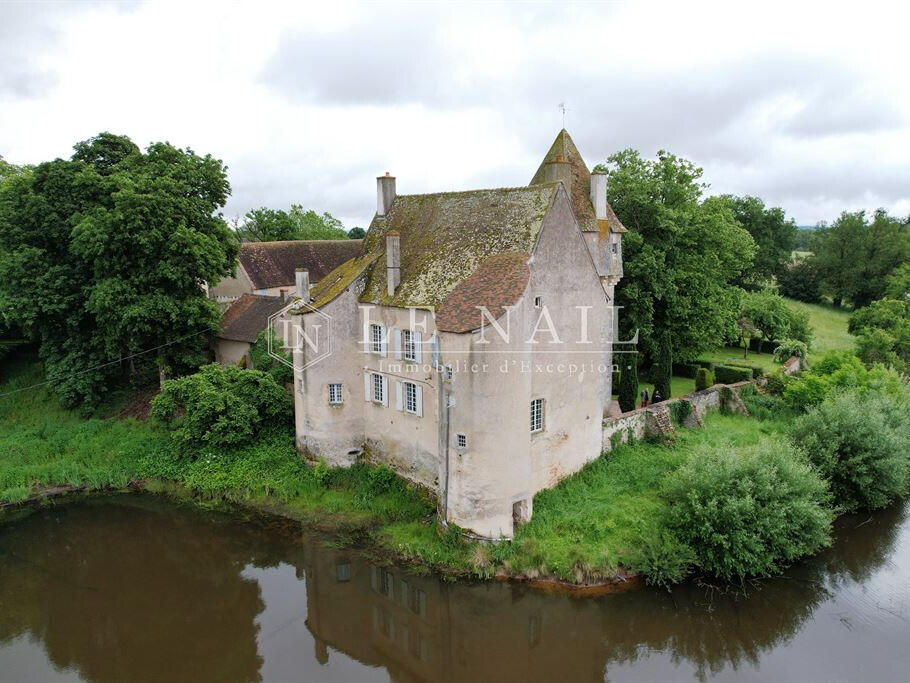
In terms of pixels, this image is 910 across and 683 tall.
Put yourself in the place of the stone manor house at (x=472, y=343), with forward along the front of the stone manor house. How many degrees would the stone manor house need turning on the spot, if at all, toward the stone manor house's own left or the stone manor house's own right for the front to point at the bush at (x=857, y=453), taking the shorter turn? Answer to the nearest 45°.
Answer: approximately 135° to the stone manor house's own left

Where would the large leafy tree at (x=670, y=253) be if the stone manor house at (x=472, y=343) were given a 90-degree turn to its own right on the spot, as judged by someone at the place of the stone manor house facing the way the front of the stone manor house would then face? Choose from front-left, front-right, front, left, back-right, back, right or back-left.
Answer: right

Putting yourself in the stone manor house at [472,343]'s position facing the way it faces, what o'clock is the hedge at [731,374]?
The hedge is roughly at 6 o'clock from the stone manor house.

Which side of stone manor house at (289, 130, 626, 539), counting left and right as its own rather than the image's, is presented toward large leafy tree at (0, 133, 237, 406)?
right

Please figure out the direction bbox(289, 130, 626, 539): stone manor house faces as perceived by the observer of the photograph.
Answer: facing the viewer and to the left of the viewer

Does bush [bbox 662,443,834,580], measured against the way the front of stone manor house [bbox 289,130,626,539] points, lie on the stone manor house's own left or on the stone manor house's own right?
on the stone manor house's own left

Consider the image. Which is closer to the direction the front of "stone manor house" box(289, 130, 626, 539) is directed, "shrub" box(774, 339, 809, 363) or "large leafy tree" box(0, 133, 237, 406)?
the large leafy tree

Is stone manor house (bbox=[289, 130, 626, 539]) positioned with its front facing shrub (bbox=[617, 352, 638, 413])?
no

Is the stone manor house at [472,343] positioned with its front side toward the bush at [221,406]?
no

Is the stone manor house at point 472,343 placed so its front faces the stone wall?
no

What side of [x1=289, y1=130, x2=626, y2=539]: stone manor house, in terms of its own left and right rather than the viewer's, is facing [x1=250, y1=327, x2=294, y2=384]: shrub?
right

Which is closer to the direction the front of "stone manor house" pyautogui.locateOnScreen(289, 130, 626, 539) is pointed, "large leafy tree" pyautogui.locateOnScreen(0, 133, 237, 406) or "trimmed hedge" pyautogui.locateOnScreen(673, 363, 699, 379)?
the large leafy tree
